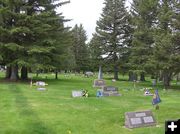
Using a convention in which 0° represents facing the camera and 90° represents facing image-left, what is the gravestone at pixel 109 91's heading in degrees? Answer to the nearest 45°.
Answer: approximately 0°

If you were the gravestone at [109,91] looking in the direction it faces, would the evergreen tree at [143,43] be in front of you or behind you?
behind

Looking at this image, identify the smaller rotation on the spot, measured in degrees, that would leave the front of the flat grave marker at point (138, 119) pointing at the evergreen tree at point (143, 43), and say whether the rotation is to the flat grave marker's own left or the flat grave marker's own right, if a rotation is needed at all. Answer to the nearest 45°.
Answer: approximately 180°

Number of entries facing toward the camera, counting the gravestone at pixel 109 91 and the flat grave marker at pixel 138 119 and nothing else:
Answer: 2

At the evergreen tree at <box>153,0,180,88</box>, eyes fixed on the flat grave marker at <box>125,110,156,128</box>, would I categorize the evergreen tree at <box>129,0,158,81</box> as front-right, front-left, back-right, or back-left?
back-right

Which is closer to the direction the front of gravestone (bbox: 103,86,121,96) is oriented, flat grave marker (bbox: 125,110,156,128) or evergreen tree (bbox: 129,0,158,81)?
the flat grave marker

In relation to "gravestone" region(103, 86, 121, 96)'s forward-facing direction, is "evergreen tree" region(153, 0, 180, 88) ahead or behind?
behind

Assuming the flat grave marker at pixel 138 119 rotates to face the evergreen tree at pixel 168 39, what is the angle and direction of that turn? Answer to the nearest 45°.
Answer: approximately 180°

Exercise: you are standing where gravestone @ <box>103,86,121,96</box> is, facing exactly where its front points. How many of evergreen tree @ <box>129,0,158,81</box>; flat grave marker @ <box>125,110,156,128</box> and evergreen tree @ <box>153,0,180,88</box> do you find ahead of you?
1

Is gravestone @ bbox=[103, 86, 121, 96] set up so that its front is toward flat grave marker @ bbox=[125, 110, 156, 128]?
yes

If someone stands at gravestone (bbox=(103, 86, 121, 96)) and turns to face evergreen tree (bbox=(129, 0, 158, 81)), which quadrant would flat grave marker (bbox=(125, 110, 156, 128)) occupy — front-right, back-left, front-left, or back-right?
back-right
